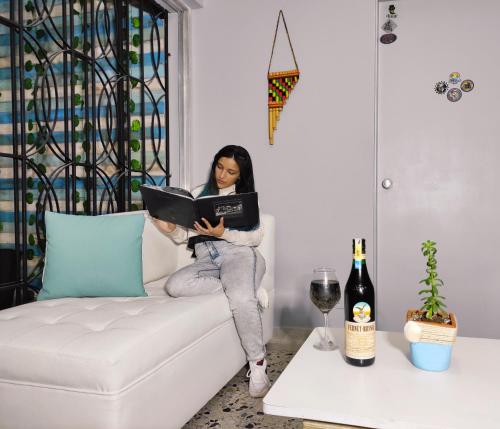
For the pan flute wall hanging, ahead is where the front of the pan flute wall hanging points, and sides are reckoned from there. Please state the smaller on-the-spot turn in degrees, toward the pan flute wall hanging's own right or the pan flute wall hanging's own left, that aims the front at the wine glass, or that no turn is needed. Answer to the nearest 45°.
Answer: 0° — it already faces it

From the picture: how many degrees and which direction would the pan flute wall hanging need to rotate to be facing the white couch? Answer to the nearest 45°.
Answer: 0° — it already faces it

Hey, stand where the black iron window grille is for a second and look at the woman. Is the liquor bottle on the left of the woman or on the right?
right

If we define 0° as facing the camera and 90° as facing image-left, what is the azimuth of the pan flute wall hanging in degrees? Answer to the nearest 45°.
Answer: approximately 0°

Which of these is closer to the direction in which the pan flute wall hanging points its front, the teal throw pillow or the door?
the teal throw pillow

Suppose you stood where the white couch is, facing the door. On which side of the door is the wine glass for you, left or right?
right

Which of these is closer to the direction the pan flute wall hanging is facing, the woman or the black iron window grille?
the woman

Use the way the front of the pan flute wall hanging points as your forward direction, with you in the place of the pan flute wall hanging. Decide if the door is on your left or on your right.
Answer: on your left
